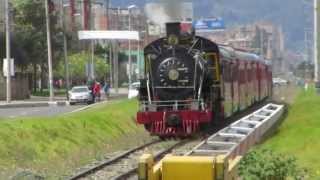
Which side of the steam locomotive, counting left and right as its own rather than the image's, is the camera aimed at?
front

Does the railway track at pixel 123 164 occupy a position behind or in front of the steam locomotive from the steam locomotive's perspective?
in front

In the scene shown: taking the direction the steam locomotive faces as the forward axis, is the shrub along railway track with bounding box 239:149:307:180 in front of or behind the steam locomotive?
in front
